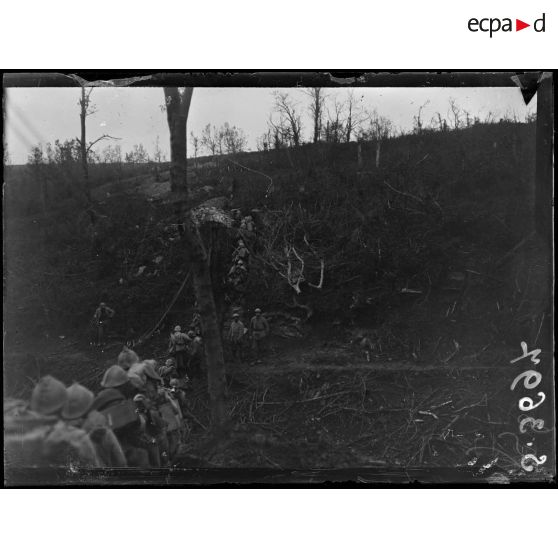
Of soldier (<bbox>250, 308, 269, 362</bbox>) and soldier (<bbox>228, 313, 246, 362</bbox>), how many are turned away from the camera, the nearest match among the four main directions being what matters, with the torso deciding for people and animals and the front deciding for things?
0

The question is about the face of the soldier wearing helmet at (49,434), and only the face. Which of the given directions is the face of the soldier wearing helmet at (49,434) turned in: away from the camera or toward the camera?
away from the camera

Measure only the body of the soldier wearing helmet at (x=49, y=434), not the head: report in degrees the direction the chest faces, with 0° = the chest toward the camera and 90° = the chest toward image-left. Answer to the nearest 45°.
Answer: approximately 180°

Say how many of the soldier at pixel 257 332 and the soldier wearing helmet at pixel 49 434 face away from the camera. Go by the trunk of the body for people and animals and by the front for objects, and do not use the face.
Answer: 1

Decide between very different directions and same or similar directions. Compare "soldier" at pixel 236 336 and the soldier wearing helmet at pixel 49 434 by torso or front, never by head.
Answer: very different directions
